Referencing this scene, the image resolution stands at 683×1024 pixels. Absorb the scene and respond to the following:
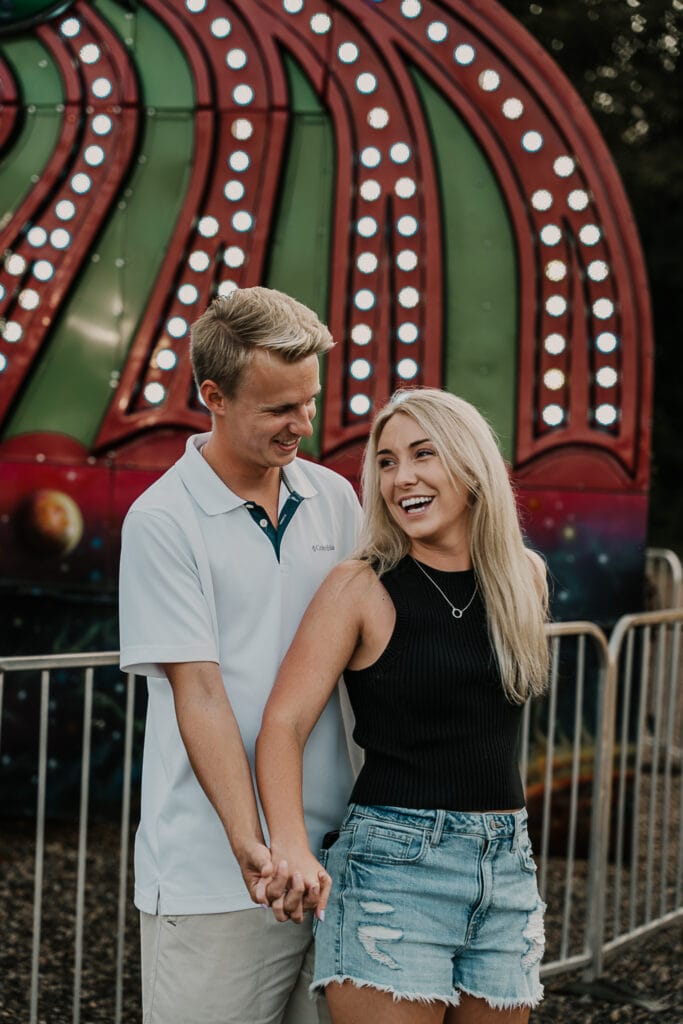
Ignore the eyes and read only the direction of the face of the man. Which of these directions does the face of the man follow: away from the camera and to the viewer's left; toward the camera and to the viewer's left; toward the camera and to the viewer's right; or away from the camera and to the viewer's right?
toward the camera and to the viewer's right

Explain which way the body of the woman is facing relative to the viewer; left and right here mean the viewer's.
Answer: facing the viewer and to the right of the viewer

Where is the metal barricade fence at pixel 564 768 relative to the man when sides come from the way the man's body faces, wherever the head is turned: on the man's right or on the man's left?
on the man's left

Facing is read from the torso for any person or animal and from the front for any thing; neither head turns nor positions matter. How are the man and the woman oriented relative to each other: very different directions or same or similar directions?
same or similar directions

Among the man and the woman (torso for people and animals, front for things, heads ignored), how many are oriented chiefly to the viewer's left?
0

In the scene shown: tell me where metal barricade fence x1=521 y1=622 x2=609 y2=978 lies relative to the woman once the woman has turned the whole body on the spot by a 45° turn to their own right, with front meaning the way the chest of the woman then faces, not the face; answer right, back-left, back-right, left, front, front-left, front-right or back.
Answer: back

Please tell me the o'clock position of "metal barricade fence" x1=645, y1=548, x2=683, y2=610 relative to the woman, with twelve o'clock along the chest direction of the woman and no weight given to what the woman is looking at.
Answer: The metal barricade fence is roughly at 8 o'clock from the woman.
